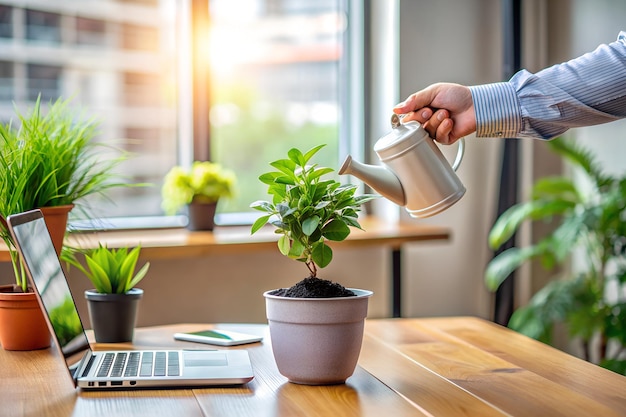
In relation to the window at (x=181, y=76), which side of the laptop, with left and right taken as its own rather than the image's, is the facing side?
left

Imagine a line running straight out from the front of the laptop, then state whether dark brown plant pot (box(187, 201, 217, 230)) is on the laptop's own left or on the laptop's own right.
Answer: on the laptop's own left

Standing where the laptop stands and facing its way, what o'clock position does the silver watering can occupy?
The silver watering can is roughly at 12 o'clock from the laptop.

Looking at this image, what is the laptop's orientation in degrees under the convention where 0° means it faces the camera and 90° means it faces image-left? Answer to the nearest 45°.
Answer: approximately 270°

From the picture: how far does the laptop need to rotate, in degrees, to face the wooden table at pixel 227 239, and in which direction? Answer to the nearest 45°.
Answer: approximately 90° to its left
